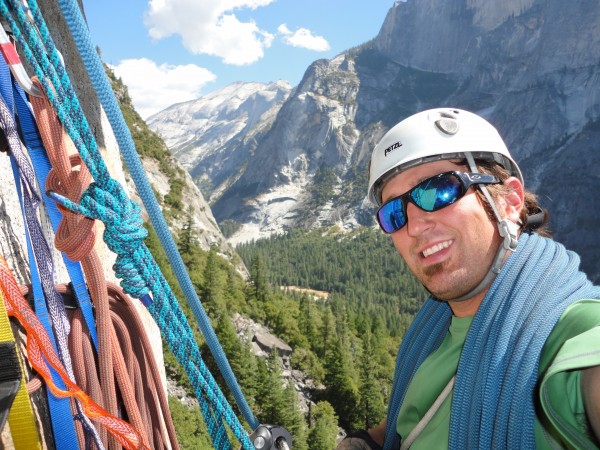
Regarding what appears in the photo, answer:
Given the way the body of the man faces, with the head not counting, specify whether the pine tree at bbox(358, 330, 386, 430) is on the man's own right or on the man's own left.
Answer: on the man's own right

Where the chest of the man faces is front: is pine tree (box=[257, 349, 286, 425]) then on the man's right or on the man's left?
on the man's right

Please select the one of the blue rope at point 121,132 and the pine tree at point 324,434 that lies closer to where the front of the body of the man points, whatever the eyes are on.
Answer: the blue rope

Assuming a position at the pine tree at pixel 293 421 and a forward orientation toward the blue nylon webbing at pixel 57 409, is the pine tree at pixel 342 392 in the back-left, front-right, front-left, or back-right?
back-left

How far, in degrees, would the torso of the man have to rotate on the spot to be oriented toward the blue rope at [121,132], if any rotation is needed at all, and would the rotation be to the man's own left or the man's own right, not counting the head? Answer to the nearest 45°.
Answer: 0° — they already face it

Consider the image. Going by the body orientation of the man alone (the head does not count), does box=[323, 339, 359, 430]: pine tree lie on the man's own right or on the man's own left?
on the man's own right

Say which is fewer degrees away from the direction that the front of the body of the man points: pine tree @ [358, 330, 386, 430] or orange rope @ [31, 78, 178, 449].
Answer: the orange rope

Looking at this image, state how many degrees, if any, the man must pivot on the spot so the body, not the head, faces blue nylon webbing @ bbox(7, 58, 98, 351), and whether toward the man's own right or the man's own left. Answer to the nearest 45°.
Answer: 0° — they already face it

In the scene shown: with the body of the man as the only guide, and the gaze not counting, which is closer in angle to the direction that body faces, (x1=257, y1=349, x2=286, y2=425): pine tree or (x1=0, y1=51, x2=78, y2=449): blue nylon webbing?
the blue nylon webbing

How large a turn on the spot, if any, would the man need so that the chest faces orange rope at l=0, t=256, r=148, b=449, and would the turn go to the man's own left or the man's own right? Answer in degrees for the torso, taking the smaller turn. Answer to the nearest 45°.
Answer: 0° — they already face it

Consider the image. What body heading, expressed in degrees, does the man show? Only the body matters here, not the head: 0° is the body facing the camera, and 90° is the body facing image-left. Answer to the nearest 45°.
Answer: approximately 45°
